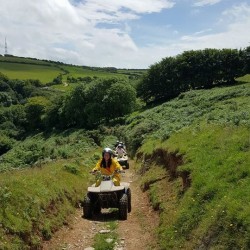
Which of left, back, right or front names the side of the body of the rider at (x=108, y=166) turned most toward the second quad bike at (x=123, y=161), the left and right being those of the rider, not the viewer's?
back

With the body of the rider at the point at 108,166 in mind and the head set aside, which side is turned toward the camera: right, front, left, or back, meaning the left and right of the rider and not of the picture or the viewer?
front

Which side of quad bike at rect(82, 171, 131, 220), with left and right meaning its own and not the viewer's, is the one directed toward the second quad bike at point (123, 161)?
back
